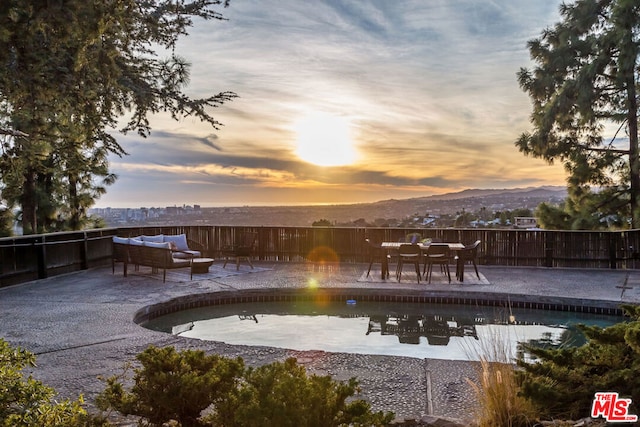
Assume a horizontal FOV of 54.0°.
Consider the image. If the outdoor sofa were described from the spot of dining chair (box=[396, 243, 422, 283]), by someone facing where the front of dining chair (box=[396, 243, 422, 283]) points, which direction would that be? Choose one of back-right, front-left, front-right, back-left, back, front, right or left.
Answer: left

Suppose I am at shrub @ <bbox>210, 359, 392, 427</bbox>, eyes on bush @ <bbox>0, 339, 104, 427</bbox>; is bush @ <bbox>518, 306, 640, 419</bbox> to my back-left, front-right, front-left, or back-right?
back-right

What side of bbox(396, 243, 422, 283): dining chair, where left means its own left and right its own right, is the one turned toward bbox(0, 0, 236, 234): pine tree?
left

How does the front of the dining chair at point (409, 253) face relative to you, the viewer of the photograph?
facing away from the viewer

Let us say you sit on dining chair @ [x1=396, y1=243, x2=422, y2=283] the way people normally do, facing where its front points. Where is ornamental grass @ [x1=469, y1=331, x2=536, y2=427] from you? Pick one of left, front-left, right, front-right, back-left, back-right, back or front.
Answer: back

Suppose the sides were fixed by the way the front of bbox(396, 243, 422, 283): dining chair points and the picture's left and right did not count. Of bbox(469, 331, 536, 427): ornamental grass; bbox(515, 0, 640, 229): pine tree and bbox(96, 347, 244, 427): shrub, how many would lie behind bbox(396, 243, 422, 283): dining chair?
2
